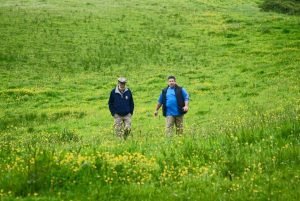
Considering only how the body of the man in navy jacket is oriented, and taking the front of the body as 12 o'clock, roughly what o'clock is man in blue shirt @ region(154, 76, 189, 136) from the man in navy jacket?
The man in blue shirt is roughly at 10 o'clock from the man in navy jacket.

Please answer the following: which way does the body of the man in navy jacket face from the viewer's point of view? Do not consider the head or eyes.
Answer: toward the camera
